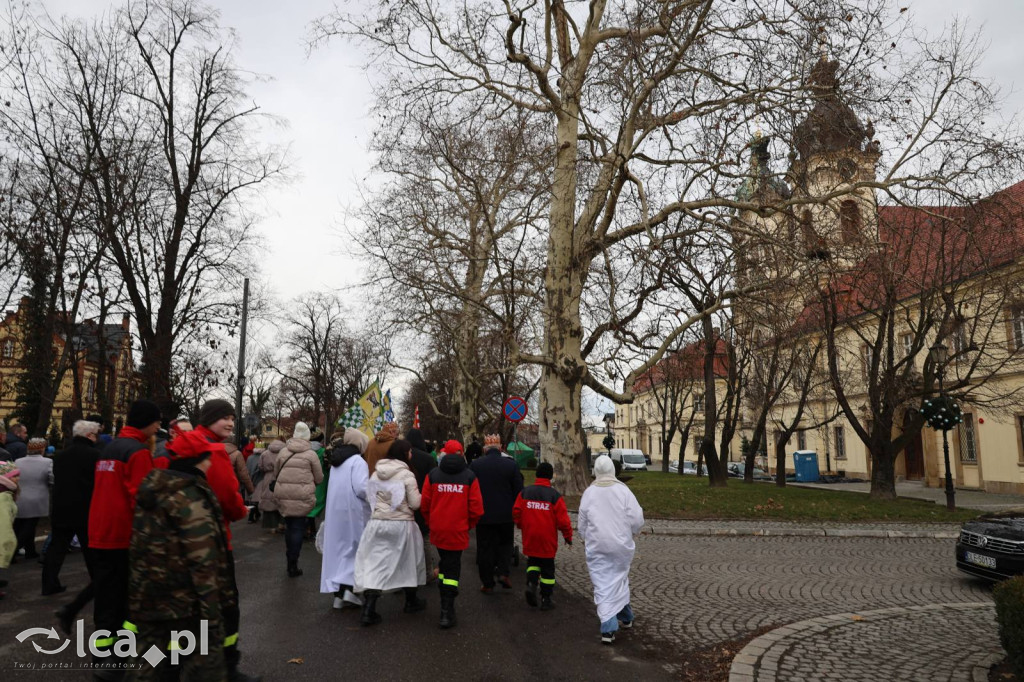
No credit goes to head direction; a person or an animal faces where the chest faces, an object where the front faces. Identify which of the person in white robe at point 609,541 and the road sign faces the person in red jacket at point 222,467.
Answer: the road sign

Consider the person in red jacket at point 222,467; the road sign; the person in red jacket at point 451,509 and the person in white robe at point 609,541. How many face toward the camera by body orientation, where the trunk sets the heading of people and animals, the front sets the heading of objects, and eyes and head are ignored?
1

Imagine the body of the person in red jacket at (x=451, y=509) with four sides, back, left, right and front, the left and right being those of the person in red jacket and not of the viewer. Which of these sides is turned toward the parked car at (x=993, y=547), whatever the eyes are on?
right

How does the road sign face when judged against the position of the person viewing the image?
facing the viewer

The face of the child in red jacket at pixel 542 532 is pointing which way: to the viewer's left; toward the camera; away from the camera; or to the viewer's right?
away from the camera

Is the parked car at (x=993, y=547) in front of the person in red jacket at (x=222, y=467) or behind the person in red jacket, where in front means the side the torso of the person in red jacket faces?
in front

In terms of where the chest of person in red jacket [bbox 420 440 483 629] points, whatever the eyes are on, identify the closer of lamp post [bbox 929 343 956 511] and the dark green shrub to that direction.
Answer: the lamp post

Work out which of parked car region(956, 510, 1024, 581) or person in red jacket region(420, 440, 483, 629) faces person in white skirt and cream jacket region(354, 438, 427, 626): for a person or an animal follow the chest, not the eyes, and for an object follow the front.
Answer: the parked car

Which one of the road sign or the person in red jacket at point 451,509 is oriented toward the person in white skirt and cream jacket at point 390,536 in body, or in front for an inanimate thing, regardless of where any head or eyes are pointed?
the road sign

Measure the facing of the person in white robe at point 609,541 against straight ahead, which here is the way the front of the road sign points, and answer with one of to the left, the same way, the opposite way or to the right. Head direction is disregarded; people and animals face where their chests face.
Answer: the opposite way

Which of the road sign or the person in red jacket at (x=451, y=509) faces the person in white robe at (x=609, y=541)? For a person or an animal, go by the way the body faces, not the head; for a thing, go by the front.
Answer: the road sign

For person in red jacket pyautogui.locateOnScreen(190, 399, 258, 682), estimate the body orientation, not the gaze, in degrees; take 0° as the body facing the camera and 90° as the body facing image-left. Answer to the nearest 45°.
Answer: approximately 270°

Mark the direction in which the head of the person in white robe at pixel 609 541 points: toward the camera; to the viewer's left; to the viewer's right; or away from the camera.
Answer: away from the camera

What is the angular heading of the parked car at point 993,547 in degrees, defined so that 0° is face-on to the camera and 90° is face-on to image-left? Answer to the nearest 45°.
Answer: approximately 45°

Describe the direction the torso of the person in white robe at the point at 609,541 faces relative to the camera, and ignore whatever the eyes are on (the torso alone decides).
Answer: away from the camera

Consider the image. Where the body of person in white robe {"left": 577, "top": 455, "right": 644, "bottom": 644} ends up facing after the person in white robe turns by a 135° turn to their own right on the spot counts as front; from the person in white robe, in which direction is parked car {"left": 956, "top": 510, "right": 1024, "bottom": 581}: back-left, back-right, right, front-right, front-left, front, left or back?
left

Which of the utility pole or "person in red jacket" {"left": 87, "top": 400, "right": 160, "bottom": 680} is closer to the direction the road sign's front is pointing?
the person in red jacket

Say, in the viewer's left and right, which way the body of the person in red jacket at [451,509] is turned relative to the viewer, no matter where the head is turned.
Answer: facing away from the viewer

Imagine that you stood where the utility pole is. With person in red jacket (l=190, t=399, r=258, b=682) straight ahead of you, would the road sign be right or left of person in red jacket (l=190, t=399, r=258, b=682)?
left
